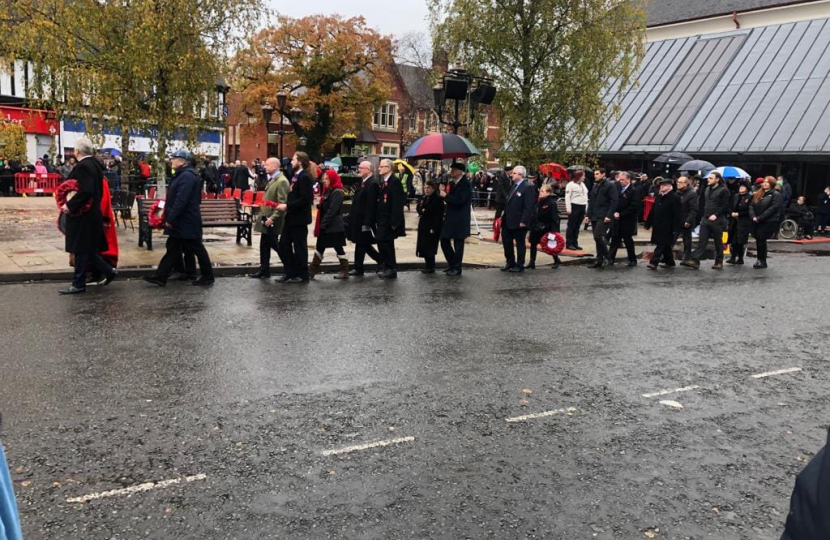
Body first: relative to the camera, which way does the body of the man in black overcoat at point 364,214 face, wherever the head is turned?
to the viewer's left

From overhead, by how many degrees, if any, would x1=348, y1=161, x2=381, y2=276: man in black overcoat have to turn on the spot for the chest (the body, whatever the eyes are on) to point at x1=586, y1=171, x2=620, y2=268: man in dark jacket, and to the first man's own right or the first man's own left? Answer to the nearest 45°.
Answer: approximately 135° to the first man's own right

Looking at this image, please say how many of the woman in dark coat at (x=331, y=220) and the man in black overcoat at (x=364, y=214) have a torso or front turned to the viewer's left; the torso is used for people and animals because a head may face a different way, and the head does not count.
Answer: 2

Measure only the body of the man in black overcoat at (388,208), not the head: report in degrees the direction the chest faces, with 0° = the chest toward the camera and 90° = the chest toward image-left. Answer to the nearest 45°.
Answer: approximately 90°

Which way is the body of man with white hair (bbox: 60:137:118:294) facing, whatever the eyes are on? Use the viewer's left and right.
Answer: facing to the left of the viewer

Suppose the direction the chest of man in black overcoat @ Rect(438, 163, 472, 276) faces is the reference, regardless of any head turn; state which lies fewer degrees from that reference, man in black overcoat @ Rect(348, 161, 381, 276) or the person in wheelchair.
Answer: the man in black overcoat

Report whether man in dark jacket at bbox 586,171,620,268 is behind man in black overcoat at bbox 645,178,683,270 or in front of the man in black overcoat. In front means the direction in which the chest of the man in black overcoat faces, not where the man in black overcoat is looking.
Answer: in front

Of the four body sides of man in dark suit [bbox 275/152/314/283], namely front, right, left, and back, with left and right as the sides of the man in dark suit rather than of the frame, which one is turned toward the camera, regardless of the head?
left

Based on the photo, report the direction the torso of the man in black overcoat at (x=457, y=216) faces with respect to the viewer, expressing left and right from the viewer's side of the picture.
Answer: facing to the left of the viewer

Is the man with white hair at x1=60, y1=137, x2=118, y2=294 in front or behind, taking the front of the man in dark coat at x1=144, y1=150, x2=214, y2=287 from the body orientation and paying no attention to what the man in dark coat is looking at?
in front

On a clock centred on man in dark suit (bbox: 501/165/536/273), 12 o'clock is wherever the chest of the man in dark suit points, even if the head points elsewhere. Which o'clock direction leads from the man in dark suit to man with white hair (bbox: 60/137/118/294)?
The man with white hair is roughly at 12 o'clock from the man in dark suit.

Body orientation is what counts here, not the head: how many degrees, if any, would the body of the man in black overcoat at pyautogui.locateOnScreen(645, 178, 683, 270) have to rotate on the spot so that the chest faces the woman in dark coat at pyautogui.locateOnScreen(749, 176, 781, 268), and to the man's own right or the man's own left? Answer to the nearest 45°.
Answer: approximately 180°

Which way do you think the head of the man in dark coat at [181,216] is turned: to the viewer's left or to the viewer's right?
to the viewer's left
